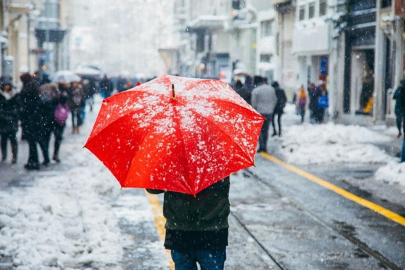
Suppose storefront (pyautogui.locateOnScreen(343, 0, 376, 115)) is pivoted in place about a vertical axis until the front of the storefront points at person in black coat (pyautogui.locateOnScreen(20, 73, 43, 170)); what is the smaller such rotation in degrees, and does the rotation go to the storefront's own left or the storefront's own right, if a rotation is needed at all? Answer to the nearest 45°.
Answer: approximately 45° to the storefront's own left

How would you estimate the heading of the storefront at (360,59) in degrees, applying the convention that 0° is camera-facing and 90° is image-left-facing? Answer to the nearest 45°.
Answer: approximately 45°

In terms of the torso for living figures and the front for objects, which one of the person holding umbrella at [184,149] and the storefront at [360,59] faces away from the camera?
the person holding umbrella

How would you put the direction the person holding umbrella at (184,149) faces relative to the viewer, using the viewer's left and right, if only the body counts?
facing away from the viewer

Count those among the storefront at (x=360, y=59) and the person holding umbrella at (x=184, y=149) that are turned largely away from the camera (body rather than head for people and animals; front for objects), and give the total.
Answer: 1

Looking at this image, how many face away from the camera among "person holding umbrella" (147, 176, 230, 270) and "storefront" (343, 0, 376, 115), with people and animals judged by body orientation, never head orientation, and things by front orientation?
1

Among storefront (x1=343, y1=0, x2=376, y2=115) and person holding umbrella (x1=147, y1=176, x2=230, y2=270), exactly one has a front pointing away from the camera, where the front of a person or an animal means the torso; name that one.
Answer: the person holding umbrella

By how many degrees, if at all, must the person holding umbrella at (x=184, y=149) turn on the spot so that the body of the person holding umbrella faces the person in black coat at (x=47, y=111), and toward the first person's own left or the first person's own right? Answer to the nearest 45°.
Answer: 0° — they already face them

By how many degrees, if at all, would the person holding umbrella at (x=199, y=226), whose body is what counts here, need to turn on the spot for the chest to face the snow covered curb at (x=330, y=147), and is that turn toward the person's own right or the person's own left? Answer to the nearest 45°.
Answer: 0° — they already face it

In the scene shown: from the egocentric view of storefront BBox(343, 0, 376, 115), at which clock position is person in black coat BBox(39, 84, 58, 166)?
The person in black coat is roughly at 11 o'clock from the storefront.
